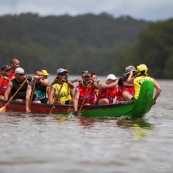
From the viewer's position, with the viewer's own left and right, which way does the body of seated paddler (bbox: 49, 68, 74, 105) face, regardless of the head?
facing the viewer and to the right of the viewer

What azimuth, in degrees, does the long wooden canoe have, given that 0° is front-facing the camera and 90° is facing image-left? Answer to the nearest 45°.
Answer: approximately 270°
